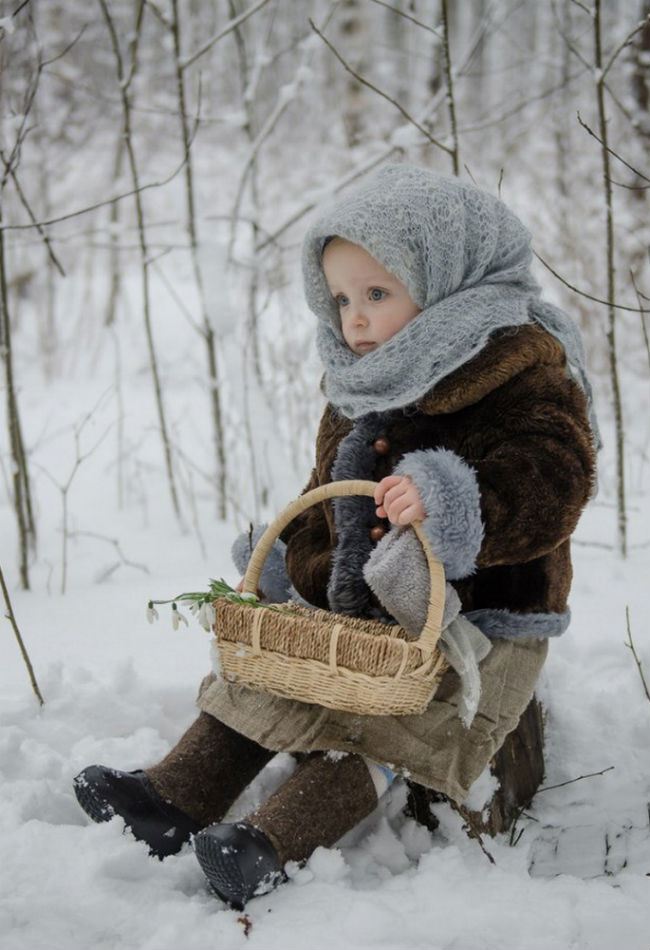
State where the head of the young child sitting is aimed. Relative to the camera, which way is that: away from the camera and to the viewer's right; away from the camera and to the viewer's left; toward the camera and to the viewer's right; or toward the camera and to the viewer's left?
toward the camera and to the viewer's left

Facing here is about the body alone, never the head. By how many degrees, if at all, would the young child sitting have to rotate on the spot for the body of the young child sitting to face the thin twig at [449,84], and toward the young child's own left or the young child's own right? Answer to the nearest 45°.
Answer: approximately 135° to the young child's own right

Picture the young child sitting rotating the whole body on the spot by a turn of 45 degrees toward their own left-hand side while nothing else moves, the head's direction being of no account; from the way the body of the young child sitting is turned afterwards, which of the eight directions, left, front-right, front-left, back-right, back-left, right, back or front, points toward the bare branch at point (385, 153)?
back

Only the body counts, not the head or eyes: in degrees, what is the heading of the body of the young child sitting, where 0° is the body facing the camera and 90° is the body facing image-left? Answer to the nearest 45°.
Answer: approximately 45°

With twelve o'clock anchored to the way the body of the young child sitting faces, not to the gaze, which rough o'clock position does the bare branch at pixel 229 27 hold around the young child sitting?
The bare branch is roughly at 4 o'clock from the young child sitting.

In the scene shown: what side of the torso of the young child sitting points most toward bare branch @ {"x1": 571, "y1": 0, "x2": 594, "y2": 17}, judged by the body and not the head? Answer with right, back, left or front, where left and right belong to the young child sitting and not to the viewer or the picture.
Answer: back

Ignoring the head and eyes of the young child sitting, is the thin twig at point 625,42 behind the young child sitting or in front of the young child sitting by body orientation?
behind
